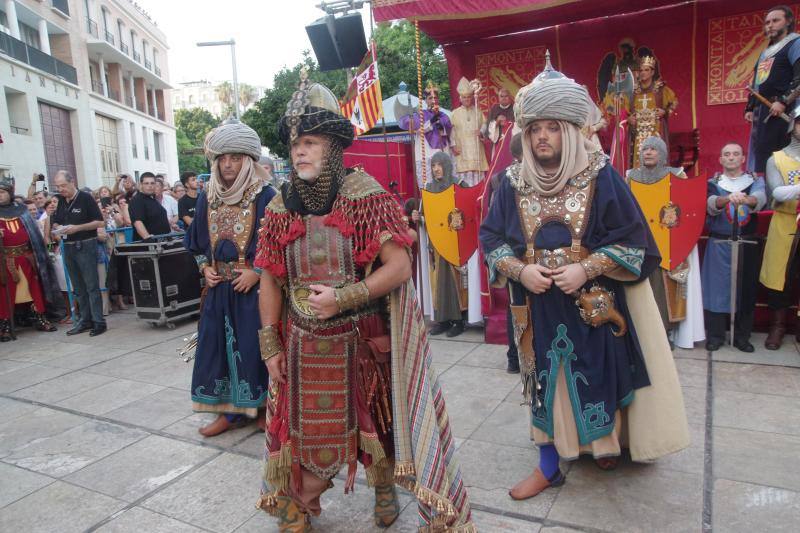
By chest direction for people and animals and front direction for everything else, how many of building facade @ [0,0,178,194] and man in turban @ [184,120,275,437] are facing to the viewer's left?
0

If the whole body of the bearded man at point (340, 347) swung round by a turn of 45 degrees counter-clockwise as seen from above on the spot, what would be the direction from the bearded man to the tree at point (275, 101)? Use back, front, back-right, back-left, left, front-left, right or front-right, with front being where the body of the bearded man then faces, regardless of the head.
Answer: back

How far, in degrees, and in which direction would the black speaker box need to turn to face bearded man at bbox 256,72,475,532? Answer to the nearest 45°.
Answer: approximately 45° to its left

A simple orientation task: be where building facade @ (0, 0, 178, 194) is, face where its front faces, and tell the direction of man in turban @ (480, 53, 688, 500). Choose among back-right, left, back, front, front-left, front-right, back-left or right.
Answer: front-right

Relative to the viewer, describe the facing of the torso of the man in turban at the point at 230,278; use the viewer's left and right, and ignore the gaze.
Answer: facing the viewer

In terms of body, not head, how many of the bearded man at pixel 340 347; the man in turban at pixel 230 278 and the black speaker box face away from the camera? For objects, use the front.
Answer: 0

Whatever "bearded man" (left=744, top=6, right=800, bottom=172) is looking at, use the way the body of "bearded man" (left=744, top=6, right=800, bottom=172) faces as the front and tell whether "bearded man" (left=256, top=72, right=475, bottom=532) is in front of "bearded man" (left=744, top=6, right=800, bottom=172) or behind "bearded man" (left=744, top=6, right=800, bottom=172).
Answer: in front

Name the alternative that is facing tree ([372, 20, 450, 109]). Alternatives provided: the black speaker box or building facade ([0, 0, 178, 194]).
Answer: the building facade

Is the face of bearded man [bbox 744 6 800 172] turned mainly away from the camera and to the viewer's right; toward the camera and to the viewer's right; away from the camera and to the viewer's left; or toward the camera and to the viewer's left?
toward the camera and to the viewer's left

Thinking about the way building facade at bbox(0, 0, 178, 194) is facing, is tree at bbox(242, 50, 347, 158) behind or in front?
in front

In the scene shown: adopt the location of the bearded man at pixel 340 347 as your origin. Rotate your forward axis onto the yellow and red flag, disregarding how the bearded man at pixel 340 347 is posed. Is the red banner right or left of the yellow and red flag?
right

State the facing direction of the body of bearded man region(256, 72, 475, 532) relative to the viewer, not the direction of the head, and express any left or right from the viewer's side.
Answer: facing the viewer and to the left of the viewer

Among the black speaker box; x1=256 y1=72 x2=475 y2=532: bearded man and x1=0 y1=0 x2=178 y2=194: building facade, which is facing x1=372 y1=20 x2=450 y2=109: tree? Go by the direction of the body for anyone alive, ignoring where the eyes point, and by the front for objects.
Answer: the building facade

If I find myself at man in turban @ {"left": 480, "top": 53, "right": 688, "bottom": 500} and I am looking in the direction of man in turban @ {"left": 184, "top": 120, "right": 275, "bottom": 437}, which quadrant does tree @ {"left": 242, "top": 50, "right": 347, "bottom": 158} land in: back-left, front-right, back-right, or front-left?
front-right

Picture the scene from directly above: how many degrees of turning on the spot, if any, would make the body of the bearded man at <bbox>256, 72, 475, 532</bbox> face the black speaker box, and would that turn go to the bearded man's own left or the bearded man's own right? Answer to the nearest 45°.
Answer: approximately 135° to the bearded man's own right
